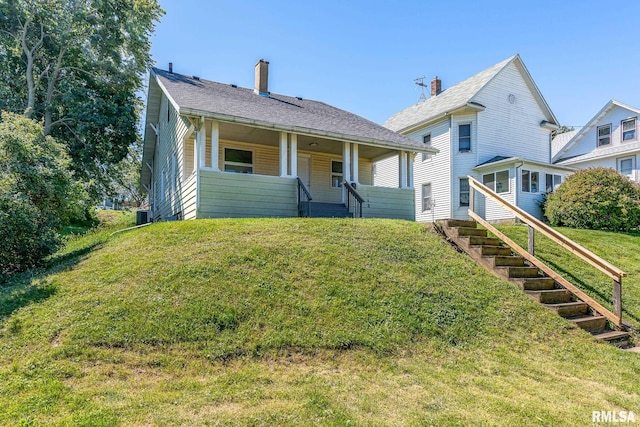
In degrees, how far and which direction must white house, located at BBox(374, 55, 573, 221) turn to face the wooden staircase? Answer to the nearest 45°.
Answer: approximately 45° to its right

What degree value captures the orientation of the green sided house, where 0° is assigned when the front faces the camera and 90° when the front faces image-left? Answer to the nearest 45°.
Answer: approximately 315°

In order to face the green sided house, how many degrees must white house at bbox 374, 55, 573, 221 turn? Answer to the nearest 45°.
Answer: approximately 90° to its right

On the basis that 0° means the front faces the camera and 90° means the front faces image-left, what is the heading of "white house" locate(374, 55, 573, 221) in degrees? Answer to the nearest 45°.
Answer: approximately 315°

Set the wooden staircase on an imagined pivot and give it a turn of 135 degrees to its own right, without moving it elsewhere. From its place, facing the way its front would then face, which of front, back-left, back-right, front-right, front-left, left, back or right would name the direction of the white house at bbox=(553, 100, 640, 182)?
right

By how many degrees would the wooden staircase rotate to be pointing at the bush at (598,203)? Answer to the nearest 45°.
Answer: approximately 135° to its left

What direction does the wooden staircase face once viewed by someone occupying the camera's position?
facing the viewer and to the right of the viewer

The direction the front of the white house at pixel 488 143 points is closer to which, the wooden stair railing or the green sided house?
the wooden stair railing

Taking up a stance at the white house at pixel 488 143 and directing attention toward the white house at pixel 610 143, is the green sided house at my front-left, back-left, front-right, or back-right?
back-right

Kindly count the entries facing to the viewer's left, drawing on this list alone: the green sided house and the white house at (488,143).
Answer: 0

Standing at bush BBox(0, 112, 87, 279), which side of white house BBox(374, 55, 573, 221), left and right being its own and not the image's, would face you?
right
